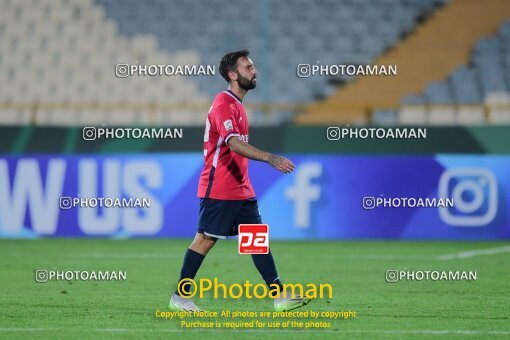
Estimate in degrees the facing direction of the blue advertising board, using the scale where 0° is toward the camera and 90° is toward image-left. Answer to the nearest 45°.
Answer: approximately 0°
